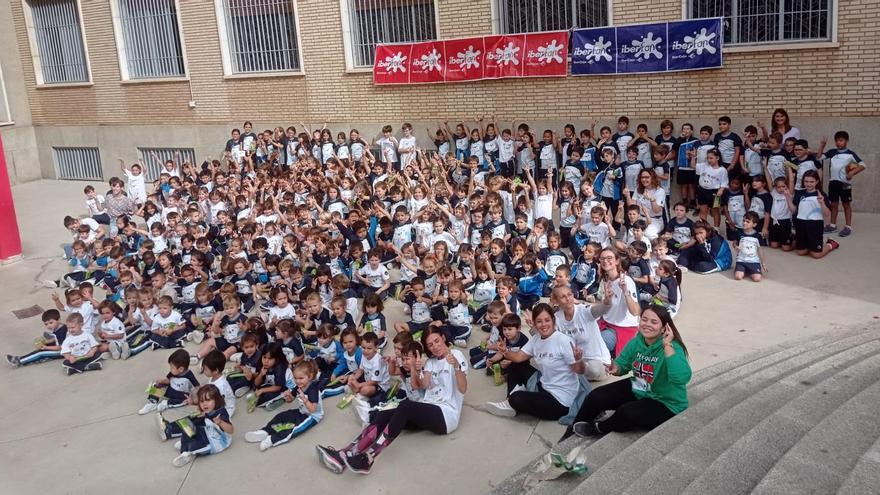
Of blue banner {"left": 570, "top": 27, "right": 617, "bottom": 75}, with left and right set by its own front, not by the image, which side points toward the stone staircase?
front

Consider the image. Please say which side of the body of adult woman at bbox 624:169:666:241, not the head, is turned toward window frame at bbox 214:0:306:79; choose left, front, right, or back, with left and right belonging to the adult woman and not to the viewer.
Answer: right

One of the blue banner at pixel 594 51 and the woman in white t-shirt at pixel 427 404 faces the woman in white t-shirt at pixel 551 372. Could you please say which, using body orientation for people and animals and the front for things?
the blue banner

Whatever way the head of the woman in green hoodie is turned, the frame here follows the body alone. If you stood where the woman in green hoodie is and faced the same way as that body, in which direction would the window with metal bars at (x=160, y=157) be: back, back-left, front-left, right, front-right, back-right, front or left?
right

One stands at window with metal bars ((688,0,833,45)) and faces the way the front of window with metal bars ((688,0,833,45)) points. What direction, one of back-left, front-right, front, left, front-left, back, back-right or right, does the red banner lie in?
right

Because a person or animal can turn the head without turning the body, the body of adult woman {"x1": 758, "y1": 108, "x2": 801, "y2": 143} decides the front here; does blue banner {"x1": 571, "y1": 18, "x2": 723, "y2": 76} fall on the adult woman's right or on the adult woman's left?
on the adult woman's right

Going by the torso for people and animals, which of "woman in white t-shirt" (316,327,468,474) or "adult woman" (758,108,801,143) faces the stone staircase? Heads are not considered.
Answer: the adult woman

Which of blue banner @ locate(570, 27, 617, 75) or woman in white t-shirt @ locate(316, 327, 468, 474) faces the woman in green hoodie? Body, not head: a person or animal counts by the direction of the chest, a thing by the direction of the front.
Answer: the blue banner

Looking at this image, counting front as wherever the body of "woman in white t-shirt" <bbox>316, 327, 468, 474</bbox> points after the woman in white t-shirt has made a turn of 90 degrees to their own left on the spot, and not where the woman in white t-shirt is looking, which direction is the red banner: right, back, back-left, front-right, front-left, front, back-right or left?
back-left

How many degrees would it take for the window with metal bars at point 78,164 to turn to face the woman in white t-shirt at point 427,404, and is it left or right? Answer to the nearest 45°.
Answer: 0° — it already faces them

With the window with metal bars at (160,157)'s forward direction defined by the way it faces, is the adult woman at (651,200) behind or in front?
in front

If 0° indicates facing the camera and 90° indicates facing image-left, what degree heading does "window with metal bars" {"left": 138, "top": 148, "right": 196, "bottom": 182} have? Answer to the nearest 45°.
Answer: approximately 0°

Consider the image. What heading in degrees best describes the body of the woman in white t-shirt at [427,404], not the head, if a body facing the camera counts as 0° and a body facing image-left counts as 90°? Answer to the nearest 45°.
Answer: approximately 45°

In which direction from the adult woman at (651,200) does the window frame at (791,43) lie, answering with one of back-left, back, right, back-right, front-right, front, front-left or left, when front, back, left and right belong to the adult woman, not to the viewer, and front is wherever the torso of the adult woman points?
back
